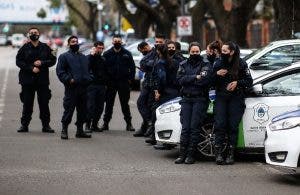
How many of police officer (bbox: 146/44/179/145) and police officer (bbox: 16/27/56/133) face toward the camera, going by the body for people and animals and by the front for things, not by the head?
1

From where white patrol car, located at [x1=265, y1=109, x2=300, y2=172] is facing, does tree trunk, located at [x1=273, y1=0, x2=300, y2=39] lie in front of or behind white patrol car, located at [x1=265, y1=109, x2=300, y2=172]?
behind

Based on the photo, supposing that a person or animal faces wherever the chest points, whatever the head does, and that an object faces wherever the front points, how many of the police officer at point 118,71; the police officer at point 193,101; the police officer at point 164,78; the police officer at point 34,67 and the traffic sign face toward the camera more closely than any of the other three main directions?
4

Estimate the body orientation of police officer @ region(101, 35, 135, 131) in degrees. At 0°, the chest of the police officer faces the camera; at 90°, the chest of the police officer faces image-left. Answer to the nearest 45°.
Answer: approximately 0°

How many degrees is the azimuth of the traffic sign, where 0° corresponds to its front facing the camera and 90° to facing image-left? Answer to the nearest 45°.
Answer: approximately 0°

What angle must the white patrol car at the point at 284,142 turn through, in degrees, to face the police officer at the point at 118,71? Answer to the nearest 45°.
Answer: approximately 90° to its right

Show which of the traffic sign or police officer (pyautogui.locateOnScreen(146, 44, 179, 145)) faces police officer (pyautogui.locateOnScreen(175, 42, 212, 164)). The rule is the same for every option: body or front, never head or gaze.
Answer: the traffic sign

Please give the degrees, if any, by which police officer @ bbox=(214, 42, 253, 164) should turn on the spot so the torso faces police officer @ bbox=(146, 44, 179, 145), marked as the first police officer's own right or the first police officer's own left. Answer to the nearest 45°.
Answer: approximately 90° to the first police officer's own right

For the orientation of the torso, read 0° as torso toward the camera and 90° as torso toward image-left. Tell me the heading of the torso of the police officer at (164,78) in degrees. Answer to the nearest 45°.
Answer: approximately 135°
